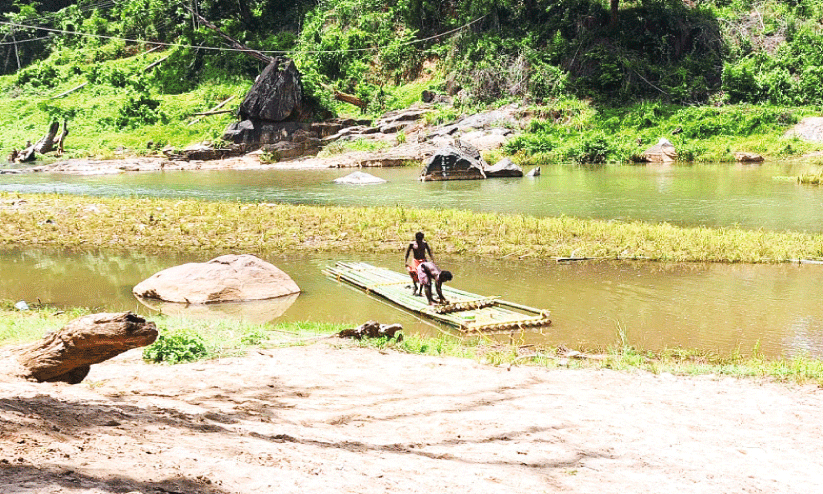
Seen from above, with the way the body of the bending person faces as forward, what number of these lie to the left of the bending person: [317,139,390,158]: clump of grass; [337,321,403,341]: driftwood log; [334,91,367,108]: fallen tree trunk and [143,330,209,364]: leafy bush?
2

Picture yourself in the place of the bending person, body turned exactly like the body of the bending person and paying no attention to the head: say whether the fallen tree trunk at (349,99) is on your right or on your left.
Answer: on your left

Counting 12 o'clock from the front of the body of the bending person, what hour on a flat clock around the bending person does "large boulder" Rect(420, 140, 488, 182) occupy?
The large boulder is roughly at 9 o'clock from the bending person.

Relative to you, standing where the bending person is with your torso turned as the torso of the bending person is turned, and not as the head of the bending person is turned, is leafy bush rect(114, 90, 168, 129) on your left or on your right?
on your left

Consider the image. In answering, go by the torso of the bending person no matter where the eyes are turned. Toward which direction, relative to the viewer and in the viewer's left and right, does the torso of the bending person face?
facing to the right of the viewer

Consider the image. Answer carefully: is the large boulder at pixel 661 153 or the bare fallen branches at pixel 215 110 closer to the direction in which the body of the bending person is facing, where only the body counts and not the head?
the large boulder

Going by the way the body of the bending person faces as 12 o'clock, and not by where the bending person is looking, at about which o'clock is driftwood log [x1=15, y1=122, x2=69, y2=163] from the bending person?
The driftwood log is roughly at 8 o'clock from the bending person.
